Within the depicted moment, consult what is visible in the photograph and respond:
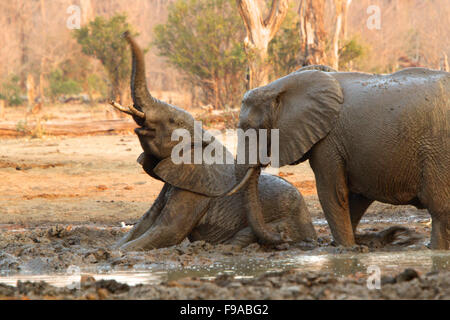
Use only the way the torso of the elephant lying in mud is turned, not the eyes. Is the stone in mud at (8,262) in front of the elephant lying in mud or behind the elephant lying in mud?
in front

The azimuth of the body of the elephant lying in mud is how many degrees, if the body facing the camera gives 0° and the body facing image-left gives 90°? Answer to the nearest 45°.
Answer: approximately 90°

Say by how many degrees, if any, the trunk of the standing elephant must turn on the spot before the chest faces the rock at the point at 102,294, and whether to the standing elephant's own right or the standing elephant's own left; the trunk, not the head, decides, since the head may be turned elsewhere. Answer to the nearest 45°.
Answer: approximately 45° to the standing elephant's own left

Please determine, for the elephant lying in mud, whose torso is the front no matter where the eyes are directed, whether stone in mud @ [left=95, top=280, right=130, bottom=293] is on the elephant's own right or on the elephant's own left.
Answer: on the elephant's own left

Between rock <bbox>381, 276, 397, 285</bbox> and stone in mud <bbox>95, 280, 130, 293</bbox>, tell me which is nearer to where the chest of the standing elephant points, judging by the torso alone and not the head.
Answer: the stone in mud

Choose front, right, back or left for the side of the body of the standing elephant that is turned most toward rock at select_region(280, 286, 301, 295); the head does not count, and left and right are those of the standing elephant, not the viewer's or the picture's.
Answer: left

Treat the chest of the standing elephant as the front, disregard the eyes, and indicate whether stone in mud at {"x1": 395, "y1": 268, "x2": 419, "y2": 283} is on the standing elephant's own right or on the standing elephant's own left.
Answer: on the standing elephant's own left

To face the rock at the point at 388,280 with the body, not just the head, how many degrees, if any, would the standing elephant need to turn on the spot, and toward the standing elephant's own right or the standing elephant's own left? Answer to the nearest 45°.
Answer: approximately 90° to the standing elephant's own left

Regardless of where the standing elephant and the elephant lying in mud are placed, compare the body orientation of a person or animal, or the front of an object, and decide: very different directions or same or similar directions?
same or similar directions

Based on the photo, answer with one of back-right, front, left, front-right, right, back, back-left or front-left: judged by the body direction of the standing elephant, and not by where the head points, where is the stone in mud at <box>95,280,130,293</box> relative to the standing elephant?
front-left

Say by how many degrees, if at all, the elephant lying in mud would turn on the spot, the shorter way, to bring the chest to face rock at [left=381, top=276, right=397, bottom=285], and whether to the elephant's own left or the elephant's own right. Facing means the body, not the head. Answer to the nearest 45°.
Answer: approximately 135° to the elephant's own left

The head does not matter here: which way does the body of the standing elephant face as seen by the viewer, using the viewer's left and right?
facing to the left of the viewer

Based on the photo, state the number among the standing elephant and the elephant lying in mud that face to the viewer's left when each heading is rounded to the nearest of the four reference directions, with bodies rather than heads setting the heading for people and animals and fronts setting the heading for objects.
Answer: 2

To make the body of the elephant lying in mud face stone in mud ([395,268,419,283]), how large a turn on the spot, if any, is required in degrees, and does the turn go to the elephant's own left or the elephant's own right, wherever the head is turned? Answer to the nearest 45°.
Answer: approximately 135° to the elephant's own left

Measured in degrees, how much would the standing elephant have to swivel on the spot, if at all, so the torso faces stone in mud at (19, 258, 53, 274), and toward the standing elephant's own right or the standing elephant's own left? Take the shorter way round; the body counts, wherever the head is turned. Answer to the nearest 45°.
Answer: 0° — it already faces it
